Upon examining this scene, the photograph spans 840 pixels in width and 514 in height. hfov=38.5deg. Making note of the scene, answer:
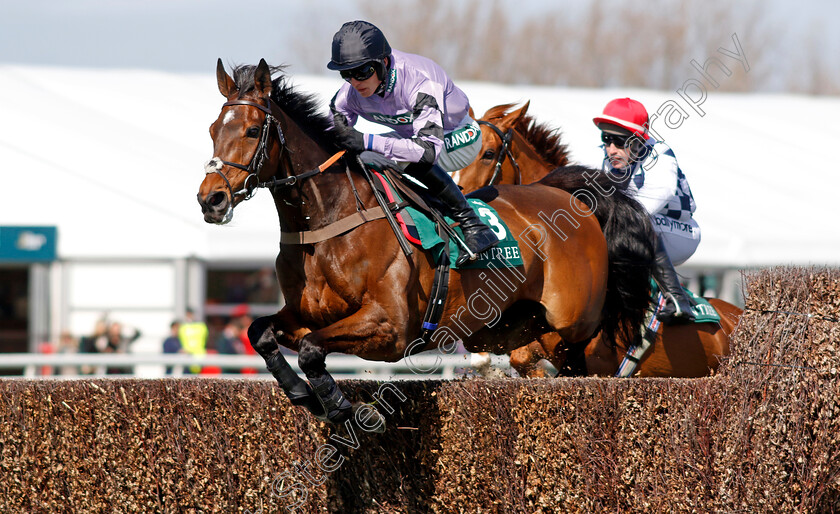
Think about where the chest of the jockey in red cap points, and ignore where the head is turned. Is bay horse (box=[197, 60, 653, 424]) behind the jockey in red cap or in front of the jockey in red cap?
in front

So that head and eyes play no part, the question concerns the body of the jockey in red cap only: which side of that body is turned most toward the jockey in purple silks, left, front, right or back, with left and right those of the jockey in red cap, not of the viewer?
front

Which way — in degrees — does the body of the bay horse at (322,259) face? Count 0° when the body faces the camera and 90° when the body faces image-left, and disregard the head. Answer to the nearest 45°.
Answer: approximately 45°

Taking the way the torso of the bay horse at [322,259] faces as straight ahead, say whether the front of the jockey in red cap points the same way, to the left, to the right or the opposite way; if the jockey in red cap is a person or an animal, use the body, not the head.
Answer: the same way

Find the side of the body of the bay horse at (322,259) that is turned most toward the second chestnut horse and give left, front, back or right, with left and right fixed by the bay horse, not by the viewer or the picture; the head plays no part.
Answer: back

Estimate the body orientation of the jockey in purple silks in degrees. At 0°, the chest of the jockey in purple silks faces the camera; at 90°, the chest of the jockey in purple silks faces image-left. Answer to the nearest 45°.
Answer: approximately 45°

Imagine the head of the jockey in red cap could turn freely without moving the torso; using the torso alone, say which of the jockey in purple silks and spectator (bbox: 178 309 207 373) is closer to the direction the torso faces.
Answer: the jockey in purple silks

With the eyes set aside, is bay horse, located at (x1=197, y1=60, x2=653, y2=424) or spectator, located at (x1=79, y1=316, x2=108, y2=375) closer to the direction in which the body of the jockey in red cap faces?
the bay horse

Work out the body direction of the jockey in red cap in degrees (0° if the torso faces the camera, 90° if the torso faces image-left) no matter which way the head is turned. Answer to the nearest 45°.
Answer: approximately 45°

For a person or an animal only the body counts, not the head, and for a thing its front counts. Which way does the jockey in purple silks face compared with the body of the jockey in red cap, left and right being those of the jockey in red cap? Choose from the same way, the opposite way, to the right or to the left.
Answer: the same way

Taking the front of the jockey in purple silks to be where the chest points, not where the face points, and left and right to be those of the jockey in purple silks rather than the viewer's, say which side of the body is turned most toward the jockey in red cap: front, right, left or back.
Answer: back
